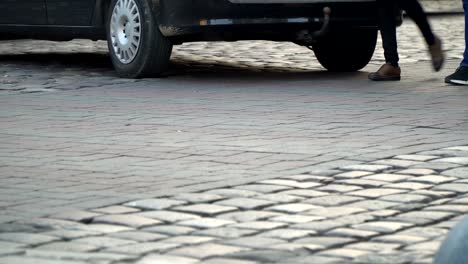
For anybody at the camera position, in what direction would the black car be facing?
facing away from the viewer and to the left of the viewer
